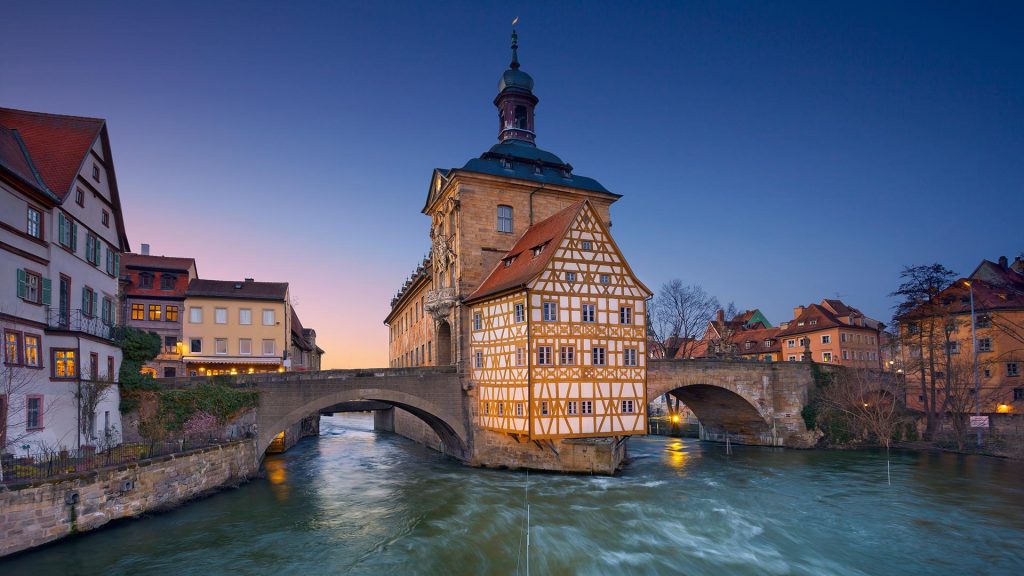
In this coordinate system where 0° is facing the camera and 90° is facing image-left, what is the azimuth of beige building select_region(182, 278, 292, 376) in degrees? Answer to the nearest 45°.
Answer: approximately 0°

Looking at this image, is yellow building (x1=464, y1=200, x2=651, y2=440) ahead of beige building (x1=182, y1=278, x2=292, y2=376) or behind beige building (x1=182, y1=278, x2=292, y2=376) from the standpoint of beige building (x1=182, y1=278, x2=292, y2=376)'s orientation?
ahead

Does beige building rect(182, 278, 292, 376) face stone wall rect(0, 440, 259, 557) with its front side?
yes

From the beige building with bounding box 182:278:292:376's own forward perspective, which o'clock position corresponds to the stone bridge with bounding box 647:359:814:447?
The stone bridge is roughly at 10 o'clock from the beige building.

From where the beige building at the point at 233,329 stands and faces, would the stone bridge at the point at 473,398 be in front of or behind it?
in front
